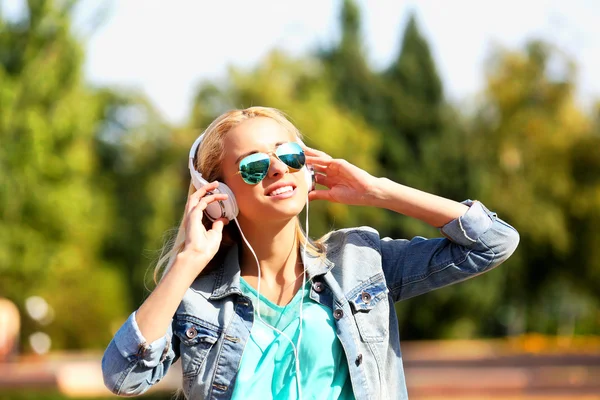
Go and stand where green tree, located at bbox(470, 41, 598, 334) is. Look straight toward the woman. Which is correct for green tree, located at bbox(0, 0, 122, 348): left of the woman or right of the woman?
right

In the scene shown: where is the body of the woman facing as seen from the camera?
toward the camera

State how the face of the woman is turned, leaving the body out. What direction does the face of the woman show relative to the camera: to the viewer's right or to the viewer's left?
to the viewer's right

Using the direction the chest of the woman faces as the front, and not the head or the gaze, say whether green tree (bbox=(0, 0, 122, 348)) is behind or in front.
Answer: behind

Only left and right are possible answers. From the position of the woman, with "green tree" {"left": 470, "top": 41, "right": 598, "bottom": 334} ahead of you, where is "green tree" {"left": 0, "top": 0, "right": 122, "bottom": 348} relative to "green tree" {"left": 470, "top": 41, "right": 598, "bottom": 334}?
left

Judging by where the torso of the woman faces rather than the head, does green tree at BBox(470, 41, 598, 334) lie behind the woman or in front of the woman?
behind
